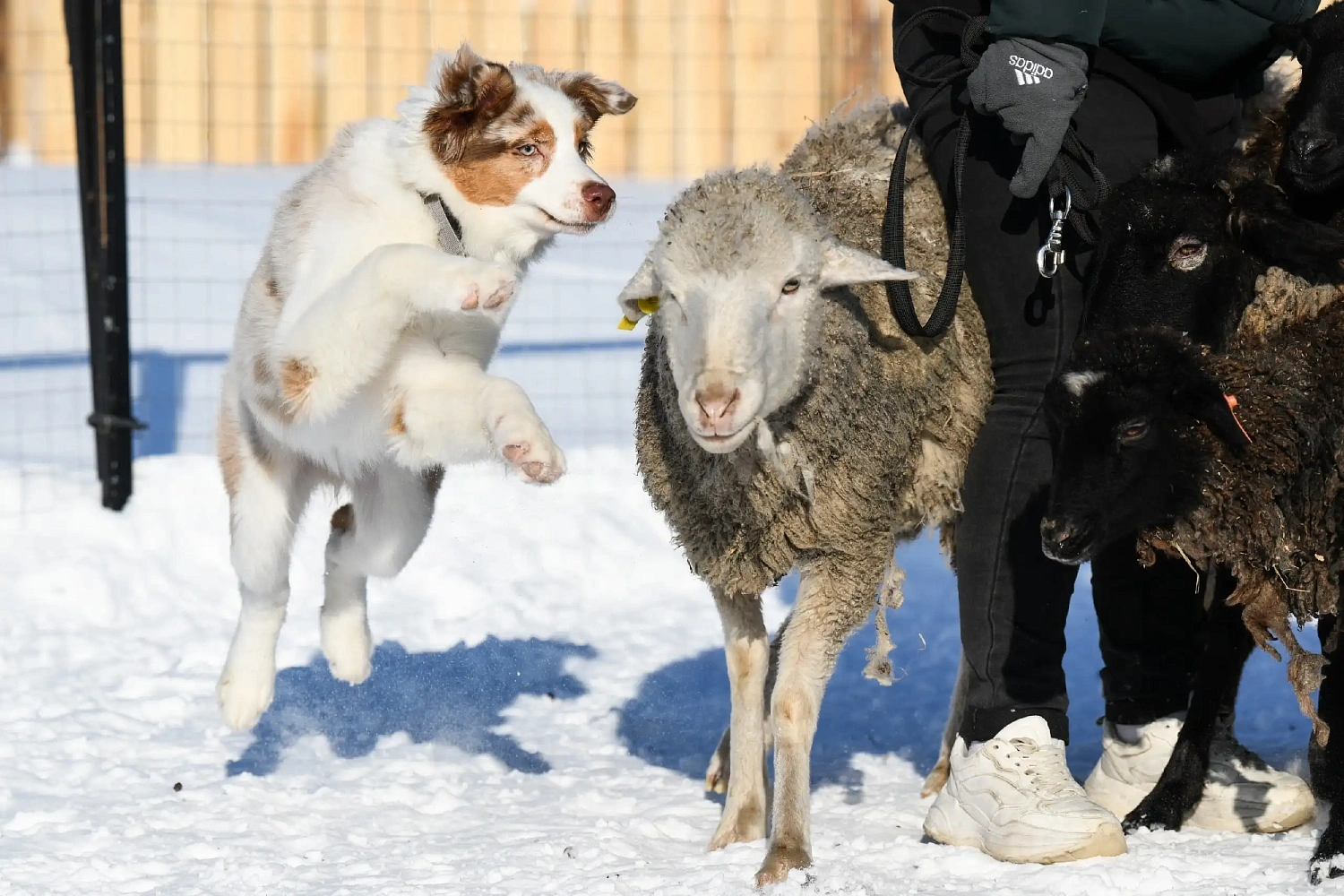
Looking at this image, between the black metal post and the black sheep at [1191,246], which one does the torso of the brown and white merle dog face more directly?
the black sheep

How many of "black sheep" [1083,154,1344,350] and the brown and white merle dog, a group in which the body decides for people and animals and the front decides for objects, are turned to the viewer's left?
1

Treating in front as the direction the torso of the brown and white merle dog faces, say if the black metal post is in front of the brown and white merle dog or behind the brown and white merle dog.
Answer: behind

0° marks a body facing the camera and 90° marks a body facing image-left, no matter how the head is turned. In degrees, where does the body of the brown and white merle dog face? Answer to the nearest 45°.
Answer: approximately 315°

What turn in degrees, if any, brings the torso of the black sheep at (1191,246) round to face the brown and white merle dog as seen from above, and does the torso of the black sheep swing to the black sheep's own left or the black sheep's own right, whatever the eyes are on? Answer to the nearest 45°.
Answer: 0° — it already faces it

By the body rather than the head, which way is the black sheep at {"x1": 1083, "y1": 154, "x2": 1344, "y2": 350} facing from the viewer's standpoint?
to the viewer's left
